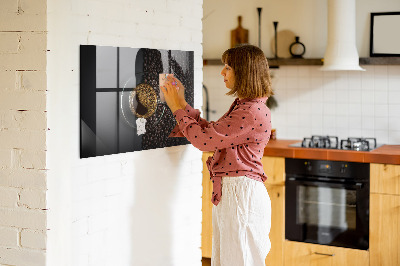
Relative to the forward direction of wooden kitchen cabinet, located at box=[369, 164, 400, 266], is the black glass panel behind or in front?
in front

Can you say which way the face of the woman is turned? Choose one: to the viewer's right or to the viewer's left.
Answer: to the viewer's left

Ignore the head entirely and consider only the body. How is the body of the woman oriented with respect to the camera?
to the viewer's left

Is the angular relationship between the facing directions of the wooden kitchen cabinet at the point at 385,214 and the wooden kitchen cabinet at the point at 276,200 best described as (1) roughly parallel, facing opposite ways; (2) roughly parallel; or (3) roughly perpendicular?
roughly parallel

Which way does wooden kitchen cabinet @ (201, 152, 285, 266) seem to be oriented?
toward the camera

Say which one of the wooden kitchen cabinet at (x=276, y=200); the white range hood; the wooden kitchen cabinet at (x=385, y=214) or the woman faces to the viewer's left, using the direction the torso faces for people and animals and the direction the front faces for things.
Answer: the woman

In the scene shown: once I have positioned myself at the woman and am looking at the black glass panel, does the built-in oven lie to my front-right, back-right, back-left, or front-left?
back-right

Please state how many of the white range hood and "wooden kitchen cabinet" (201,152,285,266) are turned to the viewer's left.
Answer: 0

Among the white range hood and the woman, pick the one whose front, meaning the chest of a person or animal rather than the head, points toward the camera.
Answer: the white range hood

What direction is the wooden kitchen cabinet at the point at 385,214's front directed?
toward the camera

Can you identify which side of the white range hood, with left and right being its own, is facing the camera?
front

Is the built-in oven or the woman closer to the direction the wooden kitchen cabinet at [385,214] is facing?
the woman

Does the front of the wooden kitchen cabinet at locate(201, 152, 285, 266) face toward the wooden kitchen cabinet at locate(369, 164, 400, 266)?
no
